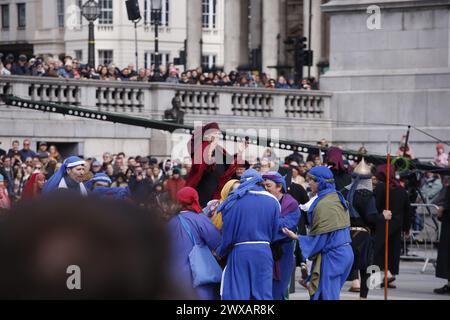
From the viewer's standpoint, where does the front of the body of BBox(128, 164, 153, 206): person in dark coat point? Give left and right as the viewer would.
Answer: facing the viewer

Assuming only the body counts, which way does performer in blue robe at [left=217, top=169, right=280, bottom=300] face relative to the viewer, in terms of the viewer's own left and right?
facing away from the viewer

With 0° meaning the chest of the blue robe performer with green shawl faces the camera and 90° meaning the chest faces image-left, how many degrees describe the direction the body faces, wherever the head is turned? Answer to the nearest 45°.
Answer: approximately 90°

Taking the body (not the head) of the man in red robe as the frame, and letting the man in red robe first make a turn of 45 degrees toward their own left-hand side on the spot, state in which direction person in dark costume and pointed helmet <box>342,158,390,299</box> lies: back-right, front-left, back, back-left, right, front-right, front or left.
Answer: front-left

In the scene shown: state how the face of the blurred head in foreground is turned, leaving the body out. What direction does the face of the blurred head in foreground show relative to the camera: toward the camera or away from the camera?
away from the camera

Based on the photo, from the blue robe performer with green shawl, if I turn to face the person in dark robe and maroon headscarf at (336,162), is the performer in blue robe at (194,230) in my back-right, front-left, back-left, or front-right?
back-left

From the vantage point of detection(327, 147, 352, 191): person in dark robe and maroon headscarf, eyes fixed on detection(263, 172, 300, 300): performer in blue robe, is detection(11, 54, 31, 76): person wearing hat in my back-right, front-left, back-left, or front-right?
back-right

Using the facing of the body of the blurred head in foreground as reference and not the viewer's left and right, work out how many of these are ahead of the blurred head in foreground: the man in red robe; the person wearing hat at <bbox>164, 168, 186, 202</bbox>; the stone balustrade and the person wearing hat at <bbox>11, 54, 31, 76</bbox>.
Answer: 4

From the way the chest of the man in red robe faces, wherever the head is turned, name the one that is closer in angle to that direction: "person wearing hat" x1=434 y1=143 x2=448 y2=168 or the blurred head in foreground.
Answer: the blurred head in foreground

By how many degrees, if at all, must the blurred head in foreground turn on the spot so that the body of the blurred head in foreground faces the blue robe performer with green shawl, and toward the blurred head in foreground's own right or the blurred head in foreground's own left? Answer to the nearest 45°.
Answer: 0° — they already face them

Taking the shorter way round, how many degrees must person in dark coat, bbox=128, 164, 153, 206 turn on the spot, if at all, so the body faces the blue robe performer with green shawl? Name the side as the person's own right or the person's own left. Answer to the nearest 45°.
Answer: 0° — they already face them

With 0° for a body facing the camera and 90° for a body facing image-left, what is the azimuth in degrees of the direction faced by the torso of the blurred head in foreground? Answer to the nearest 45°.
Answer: approximately 180°

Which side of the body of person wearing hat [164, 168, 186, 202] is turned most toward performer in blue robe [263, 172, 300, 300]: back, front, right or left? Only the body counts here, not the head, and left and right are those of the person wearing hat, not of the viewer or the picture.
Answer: front

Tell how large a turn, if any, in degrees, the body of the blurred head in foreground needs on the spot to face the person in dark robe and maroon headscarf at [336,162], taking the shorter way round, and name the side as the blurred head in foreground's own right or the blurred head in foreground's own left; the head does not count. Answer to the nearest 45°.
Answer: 0° — they already face them

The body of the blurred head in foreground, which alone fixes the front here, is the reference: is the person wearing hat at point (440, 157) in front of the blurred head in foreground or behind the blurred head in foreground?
in front

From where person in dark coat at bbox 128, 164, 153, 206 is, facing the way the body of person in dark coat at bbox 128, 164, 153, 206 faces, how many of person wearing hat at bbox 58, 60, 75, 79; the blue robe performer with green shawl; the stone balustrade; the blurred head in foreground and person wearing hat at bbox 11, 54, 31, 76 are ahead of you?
2
